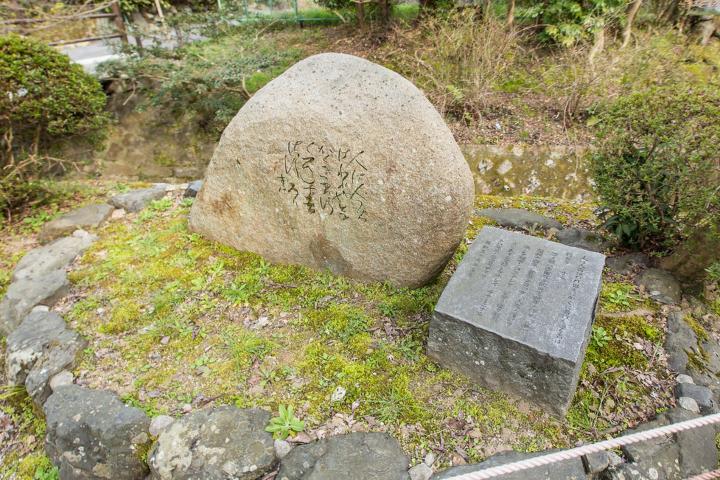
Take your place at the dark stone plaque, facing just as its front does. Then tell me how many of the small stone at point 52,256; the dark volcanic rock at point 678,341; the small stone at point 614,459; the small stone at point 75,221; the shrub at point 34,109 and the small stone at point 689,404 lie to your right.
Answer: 3

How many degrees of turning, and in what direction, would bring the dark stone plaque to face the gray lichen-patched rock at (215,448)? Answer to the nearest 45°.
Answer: approximately 45° to its right

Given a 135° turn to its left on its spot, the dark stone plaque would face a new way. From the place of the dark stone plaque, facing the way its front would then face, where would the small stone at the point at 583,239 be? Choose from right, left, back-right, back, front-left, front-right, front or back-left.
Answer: front-left

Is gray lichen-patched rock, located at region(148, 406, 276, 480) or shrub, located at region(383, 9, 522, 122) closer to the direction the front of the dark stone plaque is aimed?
the gray lichen-patched rock

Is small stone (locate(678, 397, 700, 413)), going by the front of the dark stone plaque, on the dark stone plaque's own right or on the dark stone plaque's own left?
on the dark stone plaque's own left

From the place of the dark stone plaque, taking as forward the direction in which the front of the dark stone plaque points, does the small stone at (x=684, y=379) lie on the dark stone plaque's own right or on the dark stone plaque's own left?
on the dark stone plaque's own left

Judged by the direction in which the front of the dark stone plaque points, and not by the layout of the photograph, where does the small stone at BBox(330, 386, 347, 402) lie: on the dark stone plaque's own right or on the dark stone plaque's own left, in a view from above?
on the dark stone plaque's own right

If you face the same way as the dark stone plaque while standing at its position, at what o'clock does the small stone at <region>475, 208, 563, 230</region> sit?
The small stone is roughly at 6 o'clock from the dark stone plaque.

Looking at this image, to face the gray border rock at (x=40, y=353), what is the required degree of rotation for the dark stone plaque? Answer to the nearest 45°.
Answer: approximately 90° to its right

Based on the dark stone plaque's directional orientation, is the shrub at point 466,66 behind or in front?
behind

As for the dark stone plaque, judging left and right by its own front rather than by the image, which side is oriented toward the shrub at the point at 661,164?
back

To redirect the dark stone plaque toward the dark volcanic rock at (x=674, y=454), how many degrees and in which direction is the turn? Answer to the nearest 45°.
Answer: approximately 90° to its left

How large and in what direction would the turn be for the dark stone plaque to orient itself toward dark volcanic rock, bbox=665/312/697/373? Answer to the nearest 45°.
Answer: approximately 135° to its left

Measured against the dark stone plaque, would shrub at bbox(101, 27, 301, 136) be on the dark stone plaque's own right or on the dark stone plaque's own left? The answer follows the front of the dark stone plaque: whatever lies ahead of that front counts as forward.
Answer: on the dark stone plaque's own right

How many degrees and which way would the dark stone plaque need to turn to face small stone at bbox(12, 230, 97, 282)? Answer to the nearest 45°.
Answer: approximately 90° to its right

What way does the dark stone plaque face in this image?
toward the camera

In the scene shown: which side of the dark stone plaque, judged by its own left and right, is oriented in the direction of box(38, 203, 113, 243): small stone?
right

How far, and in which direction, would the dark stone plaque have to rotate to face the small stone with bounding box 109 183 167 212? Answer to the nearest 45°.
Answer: approximately 90° to its right
